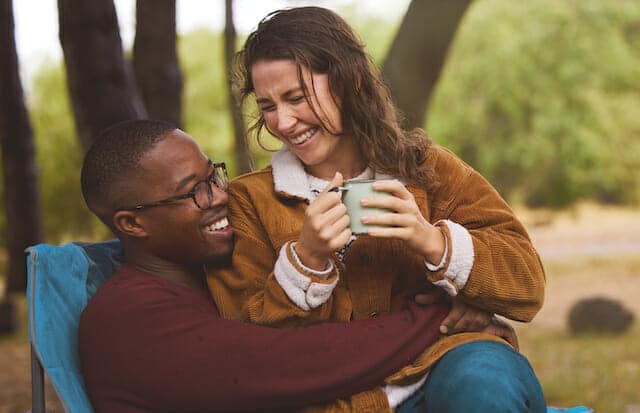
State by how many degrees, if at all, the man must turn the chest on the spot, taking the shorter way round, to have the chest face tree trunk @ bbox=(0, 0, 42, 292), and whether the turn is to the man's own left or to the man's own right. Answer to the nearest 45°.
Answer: approximately 135° to the man's own left

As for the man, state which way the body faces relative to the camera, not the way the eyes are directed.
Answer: to the viewer's right

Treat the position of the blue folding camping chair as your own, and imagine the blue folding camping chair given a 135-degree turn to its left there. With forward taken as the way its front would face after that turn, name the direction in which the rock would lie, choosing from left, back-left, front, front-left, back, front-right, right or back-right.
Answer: front-right

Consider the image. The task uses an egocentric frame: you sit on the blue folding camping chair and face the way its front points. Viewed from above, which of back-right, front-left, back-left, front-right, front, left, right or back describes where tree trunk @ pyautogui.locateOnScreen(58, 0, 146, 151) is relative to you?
back-left

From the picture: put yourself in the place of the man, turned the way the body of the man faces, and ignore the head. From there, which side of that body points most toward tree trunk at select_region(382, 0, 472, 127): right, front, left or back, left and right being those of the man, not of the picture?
left

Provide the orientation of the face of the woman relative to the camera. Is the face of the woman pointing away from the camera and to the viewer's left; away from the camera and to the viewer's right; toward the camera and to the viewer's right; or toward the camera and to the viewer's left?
toward the camera and to the viewer's left

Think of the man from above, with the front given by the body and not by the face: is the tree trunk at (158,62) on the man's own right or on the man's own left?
on the man's own left

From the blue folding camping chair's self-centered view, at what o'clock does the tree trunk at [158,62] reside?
The tree trunk is roughly at 8 o'clock from the blue folding camping chair.

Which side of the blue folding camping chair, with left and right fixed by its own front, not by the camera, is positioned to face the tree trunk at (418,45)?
left

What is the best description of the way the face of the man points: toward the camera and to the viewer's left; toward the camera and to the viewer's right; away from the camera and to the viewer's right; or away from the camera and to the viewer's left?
toward the camera and to the viewer's right

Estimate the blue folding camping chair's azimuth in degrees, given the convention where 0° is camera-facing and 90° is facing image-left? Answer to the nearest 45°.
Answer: approximately 315°
